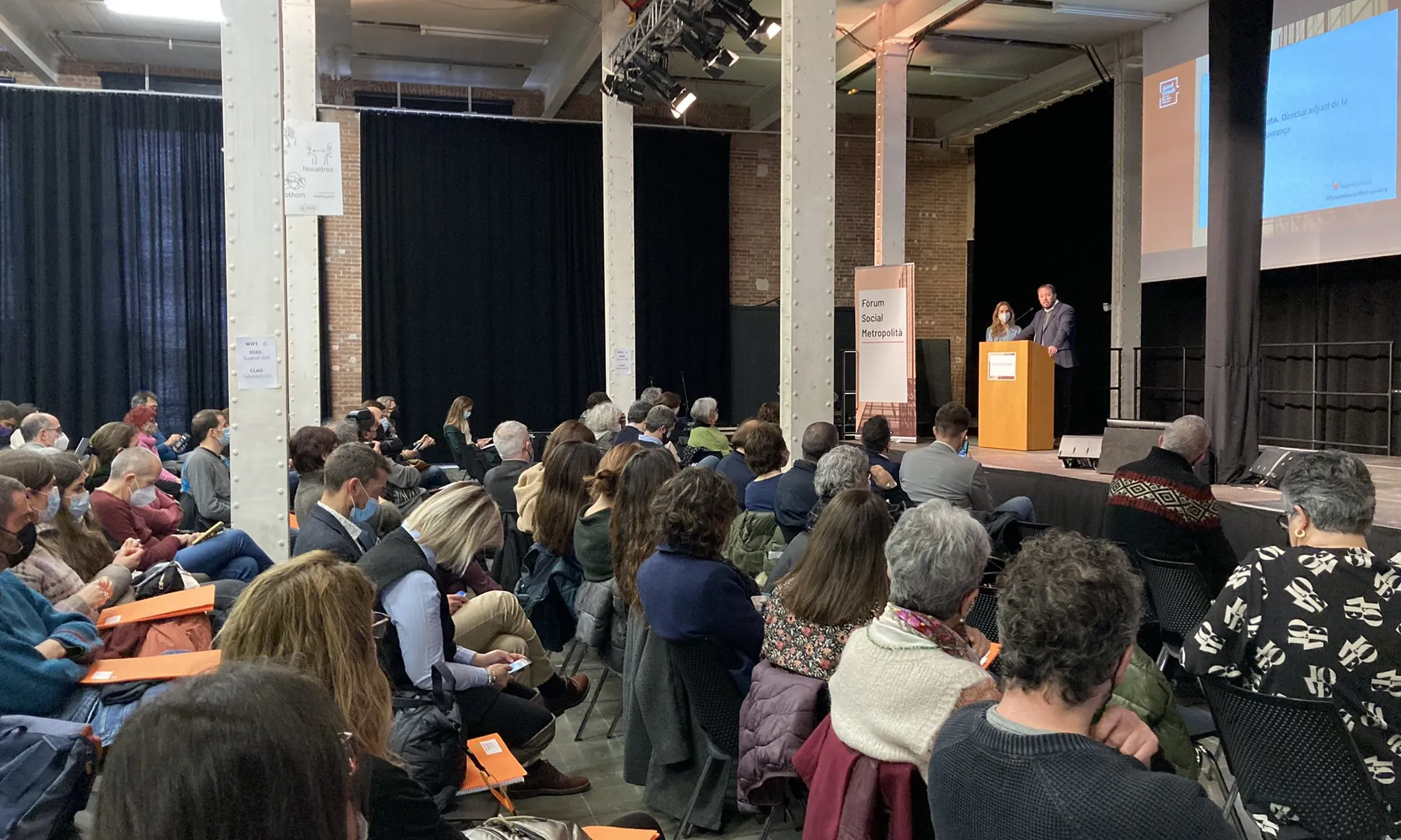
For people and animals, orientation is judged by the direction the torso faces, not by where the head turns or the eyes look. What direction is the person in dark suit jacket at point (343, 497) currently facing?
to the viewer's right

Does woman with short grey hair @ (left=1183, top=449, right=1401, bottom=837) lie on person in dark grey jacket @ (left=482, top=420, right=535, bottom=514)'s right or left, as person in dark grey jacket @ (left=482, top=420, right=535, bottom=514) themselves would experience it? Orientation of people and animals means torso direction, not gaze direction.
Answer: on their right

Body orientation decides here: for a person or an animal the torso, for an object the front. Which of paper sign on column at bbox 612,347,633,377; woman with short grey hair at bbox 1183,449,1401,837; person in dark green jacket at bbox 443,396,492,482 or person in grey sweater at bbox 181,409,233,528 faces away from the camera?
the woman with short grey hair

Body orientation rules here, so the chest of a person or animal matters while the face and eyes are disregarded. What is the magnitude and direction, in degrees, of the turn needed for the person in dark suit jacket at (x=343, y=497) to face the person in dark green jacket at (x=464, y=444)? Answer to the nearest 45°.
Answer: approximately 90° to their left

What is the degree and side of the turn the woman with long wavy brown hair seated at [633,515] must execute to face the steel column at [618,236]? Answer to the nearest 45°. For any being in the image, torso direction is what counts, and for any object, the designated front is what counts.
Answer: approximately 45° to their left

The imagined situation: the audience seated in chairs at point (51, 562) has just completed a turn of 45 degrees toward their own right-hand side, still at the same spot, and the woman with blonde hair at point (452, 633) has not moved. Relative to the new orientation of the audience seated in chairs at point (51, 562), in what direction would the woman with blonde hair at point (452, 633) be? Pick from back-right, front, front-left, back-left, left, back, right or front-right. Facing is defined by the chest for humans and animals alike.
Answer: front

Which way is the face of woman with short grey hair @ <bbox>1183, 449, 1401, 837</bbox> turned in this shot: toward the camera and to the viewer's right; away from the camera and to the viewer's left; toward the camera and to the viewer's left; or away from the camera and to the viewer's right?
away from the camera and to the viewer's left

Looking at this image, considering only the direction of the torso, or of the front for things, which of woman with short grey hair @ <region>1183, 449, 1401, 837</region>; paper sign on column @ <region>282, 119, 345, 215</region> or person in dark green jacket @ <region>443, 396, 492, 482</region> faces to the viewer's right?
the person in dark green jacket

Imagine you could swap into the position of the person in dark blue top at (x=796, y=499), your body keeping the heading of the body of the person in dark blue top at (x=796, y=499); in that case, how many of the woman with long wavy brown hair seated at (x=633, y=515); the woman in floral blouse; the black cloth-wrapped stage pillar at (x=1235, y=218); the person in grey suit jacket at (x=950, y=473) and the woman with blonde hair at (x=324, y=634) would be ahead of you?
2

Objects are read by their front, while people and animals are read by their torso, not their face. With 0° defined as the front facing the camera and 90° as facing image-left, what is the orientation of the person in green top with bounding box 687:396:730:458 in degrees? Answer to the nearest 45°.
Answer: approximately 225°

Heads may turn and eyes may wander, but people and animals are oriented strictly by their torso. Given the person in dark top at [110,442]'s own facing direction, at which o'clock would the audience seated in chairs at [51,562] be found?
the audience seated in chairs at [51,562] is roughly at 3 o'clock from the person in dark top at [110,442].

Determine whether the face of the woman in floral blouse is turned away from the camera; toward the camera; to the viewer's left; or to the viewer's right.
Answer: away from the camera

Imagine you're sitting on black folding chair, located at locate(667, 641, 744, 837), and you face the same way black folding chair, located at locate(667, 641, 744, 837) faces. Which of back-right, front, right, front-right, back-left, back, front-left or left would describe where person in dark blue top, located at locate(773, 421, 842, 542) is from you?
front-left
